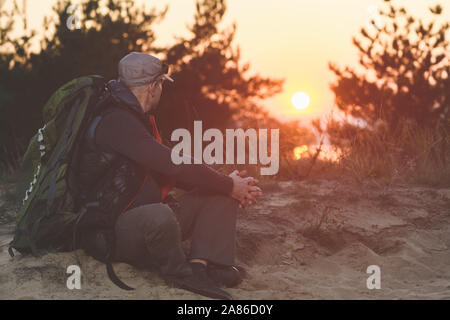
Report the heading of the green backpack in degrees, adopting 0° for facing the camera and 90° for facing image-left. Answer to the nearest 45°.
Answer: approximately 90°

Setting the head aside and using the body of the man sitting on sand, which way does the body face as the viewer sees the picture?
to the viewer's right

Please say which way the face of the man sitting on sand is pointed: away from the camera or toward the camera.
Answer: away from the camera
